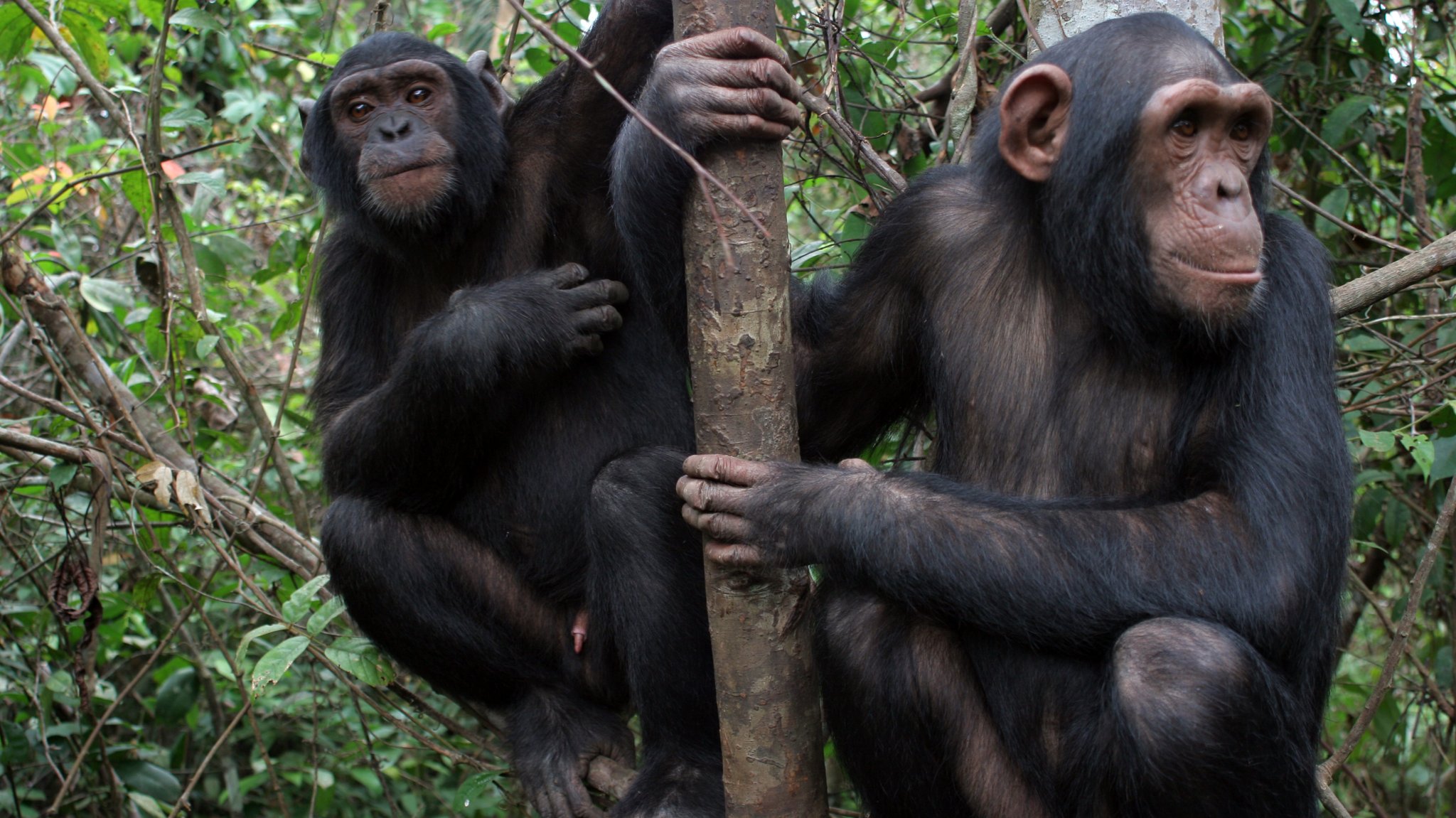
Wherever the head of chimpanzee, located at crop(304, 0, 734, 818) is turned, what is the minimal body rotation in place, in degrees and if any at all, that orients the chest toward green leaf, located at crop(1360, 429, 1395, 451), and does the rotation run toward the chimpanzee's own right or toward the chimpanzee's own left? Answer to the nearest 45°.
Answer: approximately 90° to the chimpanzee's own left

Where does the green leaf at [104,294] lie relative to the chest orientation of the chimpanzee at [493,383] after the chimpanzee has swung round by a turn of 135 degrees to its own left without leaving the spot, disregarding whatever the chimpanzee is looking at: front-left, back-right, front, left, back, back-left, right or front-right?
left

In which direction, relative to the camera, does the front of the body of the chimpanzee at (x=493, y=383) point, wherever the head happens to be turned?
toward the camera

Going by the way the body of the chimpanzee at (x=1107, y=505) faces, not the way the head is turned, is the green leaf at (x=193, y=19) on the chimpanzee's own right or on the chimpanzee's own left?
on the chimpanzee's own right

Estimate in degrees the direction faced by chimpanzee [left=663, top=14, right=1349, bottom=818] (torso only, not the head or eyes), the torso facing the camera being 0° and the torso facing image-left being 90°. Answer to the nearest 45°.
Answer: approximately 0°

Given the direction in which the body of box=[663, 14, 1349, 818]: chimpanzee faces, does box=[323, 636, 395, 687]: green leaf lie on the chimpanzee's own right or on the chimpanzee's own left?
on the chimpanzee's own right

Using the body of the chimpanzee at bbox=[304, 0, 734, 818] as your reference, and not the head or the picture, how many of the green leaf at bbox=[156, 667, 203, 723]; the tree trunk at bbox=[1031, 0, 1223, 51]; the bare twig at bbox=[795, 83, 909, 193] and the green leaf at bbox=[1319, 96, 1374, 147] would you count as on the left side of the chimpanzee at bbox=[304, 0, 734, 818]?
3

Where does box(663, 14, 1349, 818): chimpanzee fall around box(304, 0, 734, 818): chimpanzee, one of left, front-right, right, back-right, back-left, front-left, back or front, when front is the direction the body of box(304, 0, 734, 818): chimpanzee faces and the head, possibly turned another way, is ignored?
front-left
